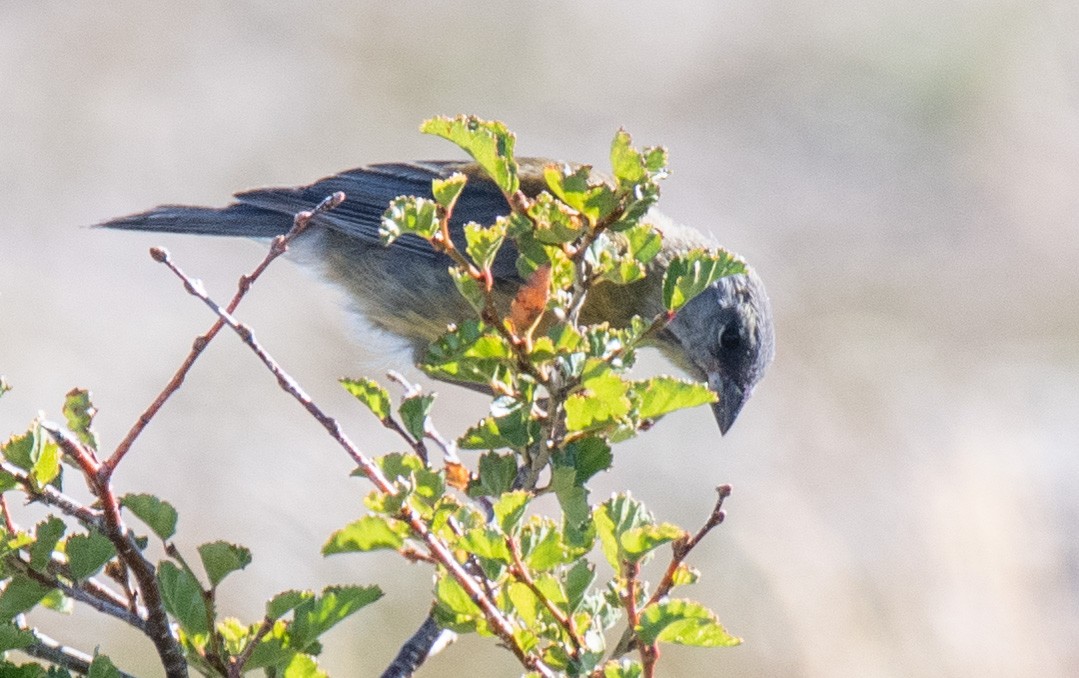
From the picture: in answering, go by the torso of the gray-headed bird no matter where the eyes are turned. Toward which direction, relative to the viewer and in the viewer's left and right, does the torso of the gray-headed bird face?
facing to the right of the viewer
